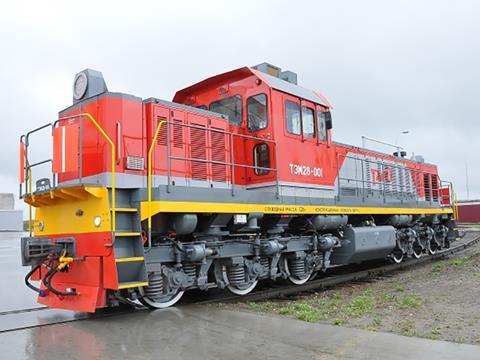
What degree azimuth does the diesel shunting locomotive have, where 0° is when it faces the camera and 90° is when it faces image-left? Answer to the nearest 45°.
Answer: approximately 45°
